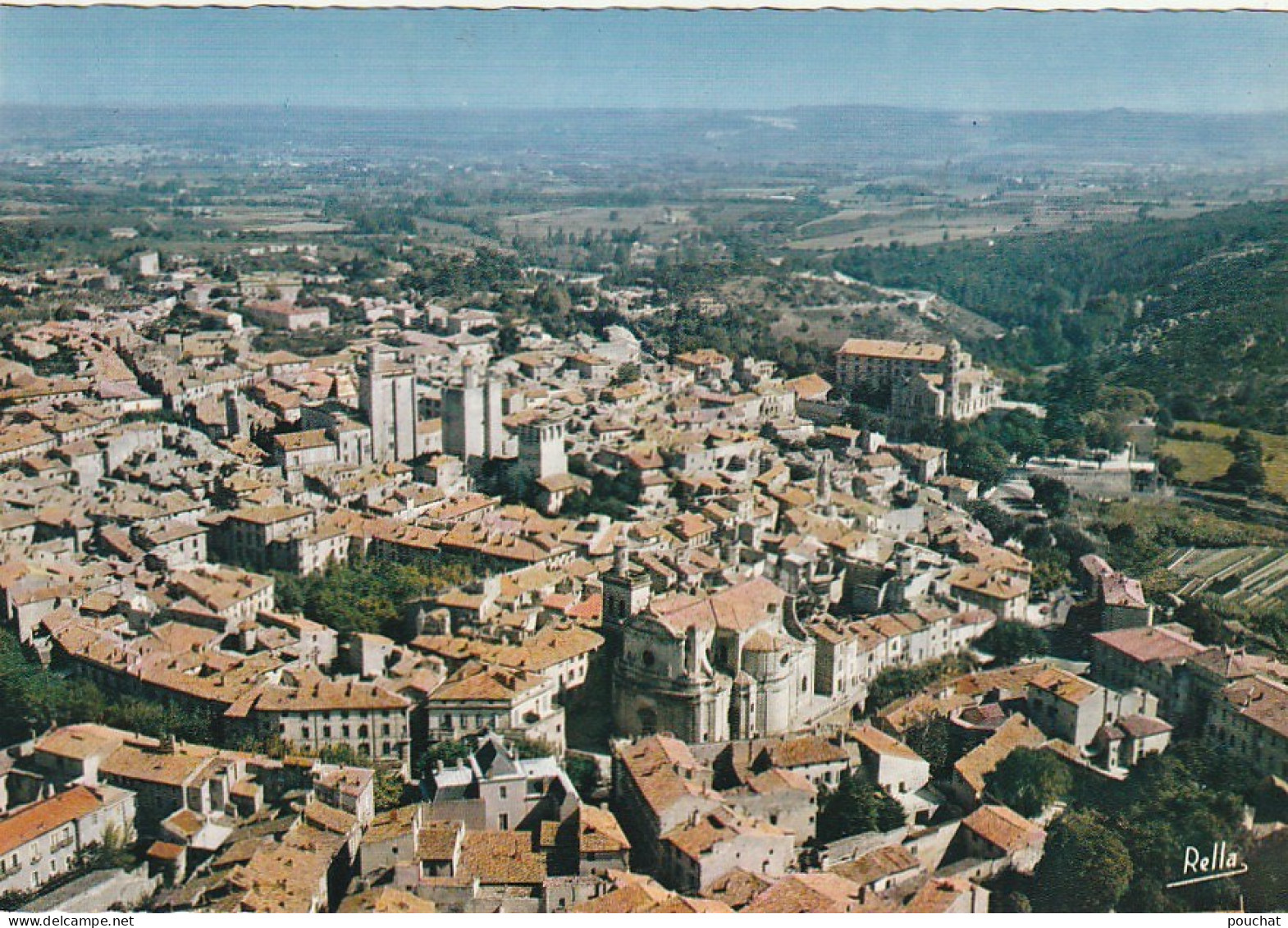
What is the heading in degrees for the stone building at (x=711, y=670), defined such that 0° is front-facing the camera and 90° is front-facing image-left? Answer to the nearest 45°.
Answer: approximately 45°

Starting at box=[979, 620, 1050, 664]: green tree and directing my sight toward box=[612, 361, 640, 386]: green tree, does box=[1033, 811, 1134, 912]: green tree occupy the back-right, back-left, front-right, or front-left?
back-left

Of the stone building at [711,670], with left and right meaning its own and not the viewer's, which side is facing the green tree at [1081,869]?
left

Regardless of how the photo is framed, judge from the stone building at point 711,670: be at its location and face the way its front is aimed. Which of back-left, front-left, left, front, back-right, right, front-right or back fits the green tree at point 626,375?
back-right

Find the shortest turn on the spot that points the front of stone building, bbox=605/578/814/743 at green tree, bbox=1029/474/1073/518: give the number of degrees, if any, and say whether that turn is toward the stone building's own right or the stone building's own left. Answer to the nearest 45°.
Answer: approximately 180°

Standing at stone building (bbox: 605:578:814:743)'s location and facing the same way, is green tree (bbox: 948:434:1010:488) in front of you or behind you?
behind
